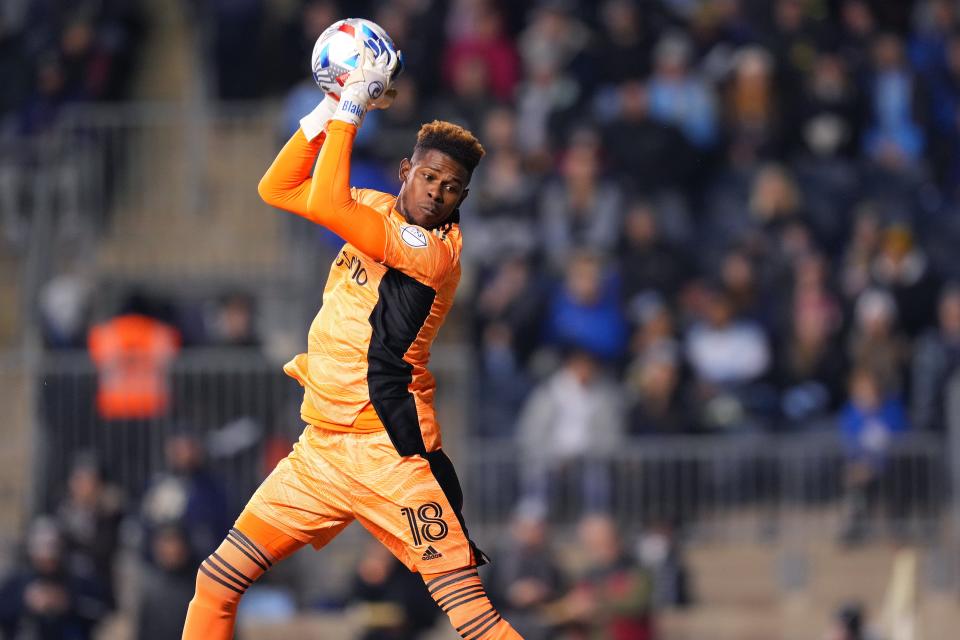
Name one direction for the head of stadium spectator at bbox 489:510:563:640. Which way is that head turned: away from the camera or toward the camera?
toward the camera

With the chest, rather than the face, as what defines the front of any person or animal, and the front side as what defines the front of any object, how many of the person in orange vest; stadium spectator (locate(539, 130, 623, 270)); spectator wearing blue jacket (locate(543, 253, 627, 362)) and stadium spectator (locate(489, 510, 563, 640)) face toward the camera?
3

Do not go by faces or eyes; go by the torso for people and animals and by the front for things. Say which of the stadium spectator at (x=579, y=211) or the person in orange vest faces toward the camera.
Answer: the stadium spectator

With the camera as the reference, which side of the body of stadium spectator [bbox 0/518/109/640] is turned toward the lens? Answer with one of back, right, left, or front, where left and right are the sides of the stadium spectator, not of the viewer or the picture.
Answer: front

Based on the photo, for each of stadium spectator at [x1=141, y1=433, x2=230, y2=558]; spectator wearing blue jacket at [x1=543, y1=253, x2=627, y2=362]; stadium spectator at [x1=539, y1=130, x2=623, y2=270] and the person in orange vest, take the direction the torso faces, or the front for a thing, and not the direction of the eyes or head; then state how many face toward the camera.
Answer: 3

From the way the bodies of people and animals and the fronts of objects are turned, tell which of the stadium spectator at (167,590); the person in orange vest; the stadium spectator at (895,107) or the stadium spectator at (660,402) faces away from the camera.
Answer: the person in orange vest

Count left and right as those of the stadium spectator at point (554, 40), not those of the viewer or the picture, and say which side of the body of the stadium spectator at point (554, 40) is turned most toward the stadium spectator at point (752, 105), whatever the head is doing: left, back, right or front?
left

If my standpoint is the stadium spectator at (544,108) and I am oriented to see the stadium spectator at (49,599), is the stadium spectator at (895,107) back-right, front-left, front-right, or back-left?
back-left

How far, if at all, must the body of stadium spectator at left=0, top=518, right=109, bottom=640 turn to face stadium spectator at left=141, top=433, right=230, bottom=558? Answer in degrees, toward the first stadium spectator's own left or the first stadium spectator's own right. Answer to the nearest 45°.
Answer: approximately 90° to the first stadium spectator's own left

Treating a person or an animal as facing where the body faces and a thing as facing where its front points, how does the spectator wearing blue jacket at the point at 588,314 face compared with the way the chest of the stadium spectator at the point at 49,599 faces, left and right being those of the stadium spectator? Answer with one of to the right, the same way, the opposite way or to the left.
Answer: the same way

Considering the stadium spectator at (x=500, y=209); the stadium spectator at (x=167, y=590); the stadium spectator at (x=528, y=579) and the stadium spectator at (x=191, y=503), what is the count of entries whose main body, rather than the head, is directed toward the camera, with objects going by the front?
4

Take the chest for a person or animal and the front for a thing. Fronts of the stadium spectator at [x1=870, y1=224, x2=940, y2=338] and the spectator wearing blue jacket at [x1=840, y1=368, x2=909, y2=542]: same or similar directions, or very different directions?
same or similar directions

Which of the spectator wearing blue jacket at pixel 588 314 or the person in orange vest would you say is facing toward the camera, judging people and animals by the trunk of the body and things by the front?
the spectator wearing blue jacket

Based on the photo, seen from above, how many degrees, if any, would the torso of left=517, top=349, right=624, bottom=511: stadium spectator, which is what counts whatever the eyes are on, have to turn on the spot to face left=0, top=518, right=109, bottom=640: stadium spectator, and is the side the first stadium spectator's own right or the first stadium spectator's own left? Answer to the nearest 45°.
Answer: approximately 90° to the first stadium spectator's own right

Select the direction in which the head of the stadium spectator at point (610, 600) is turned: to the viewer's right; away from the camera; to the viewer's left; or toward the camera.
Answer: toward the camera

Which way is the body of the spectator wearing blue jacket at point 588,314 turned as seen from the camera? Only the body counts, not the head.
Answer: toward the camera
